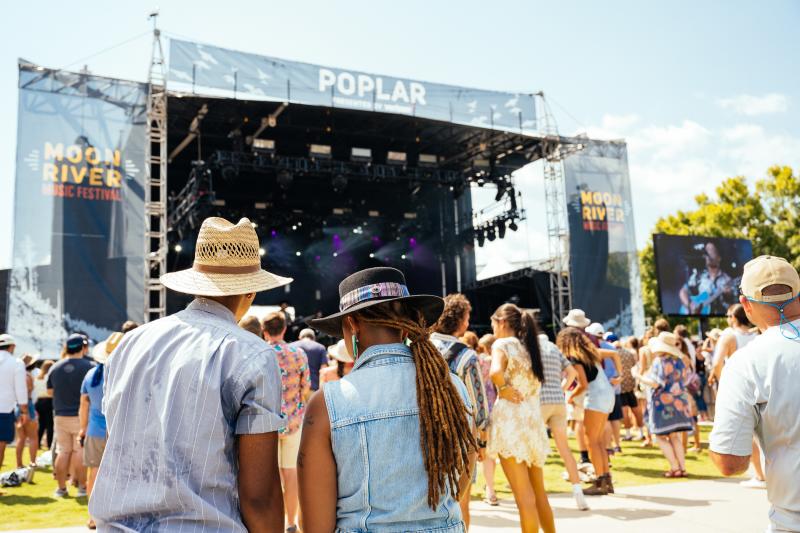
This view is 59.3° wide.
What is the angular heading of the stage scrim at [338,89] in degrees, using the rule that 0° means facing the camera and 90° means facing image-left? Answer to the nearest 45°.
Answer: approximately 315°

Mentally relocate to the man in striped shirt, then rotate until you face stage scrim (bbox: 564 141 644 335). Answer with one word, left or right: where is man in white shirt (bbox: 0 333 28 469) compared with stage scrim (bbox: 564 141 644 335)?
left

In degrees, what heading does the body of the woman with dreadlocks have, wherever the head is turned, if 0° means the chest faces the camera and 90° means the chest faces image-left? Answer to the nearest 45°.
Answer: approximately 180°

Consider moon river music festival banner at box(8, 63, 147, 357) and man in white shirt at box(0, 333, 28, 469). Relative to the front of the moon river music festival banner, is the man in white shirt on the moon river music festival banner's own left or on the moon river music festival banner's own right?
on the moon river music festival banner's own right

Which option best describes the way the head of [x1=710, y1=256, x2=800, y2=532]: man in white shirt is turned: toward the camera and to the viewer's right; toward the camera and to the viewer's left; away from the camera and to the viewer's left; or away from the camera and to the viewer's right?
away from the camera and to the viewer's left

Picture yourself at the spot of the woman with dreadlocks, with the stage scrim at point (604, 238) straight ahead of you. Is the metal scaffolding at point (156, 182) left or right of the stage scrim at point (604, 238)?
left

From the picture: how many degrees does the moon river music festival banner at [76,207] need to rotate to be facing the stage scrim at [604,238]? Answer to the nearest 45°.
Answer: approximately 45° to its left

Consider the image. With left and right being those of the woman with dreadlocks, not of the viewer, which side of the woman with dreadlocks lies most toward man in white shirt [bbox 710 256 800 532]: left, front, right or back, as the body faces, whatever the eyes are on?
right

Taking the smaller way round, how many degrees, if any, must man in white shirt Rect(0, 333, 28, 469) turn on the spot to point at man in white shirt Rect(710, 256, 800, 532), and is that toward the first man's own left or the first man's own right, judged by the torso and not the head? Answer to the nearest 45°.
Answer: approximately 135° to the first man's own right

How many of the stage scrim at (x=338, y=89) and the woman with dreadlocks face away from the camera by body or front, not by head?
1

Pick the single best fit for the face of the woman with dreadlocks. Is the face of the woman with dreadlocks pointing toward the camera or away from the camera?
away from the camera

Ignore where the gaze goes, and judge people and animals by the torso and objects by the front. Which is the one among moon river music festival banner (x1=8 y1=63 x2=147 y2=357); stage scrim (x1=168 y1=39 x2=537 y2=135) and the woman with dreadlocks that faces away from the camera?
the woman with dreadlocks
